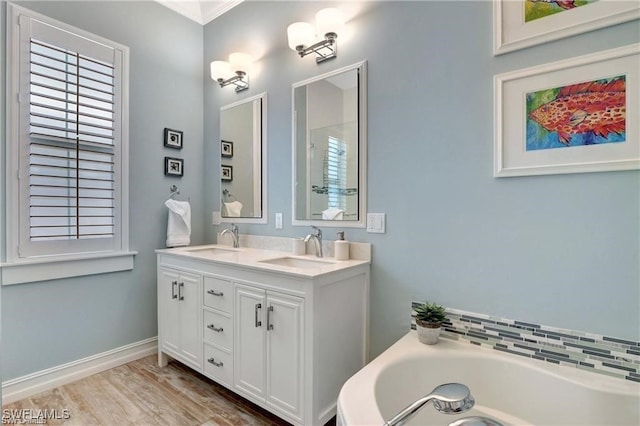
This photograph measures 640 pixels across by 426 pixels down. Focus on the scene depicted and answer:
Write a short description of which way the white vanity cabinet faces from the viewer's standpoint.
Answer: facing the viewer and to the left of the viewer

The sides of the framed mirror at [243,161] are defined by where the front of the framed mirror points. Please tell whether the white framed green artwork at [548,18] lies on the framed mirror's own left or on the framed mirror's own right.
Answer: on the framed mirror's own left

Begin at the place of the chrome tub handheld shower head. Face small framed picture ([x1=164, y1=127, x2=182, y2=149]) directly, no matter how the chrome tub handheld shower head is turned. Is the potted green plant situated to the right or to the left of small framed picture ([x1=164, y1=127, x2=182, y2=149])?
right

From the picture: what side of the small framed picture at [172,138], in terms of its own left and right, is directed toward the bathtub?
front

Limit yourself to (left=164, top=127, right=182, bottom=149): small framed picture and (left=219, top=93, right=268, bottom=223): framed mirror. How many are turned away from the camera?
0

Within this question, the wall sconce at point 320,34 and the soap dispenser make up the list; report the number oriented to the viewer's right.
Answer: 0

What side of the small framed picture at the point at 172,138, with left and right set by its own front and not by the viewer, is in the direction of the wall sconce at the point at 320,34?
front

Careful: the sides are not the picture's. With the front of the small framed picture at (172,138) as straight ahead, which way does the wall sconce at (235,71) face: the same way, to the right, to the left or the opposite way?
to the right

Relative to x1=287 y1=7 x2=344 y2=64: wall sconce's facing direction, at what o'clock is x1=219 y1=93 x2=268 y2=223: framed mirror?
The framed mirror is roughly at 3 o'clock from the wall sconce.

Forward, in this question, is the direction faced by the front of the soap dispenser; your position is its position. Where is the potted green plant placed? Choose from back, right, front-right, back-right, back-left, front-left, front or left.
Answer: left
